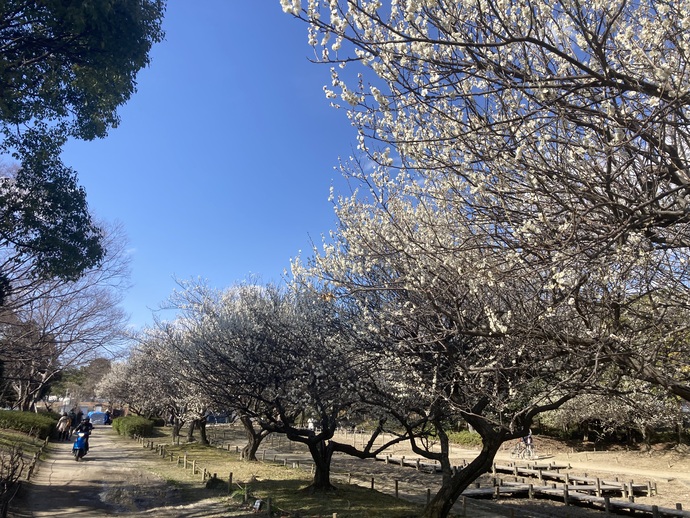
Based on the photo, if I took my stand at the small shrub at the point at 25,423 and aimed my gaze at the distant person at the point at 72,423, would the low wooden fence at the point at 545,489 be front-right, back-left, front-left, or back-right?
back-right

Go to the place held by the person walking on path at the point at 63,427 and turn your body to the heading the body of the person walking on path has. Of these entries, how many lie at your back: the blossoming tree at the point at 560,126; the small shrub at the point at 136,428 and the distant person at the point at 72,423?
1
